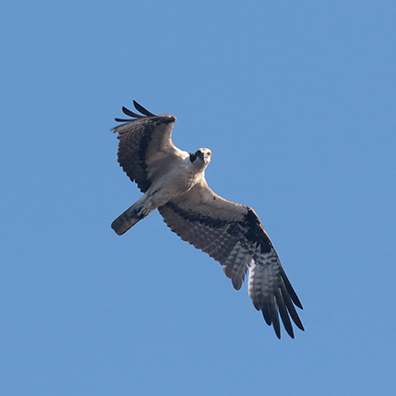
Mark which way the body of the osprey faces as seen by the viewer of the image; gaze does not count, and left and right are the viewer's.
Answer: facing to the right of the viewer
